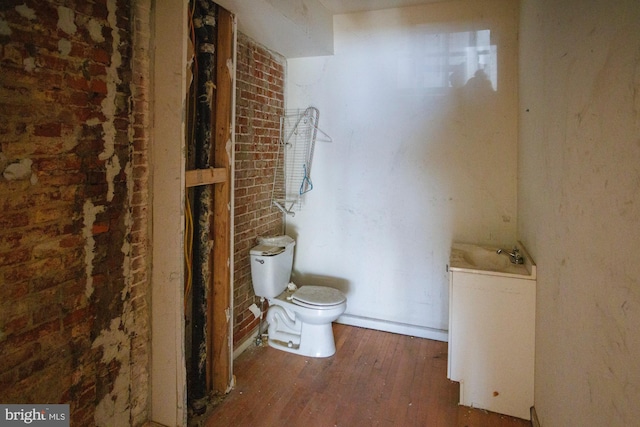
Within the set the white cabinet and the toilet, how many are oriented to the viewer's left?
1

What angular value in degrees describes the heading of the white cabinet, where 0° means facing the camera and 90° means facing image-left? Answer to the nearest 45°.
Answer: approximately 90°

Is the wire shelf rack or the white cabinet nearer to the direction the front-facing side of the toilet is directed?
the white cabinet

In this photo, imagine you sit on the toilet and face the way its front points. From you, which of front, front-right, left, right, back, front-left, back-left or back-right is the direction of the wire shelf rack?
back-left
